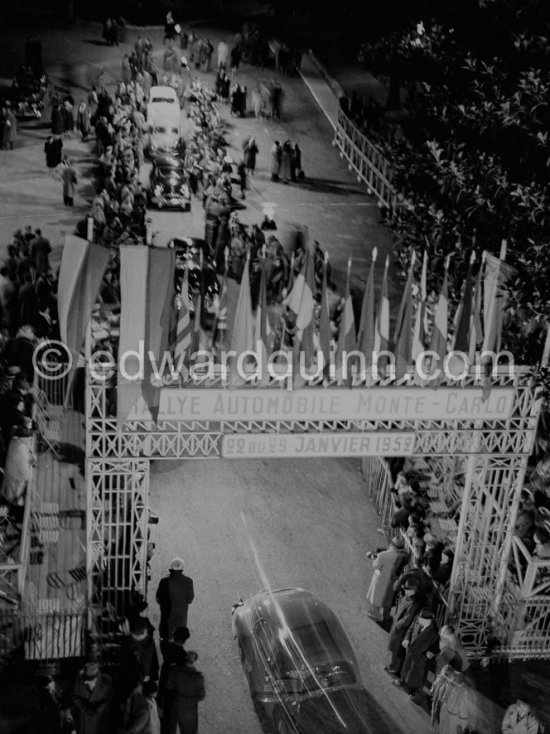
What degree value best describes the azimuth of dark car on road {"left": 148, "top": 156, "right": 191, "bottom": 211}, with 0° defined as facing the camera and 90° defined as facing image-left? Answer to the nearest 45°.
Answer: approximately 0°

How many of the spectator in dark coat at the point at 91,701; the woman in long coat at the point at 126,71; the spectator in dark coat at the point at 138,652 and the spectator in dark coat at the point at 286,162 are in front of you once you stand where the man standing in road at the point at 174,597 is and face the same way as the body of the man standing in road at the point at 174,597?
2

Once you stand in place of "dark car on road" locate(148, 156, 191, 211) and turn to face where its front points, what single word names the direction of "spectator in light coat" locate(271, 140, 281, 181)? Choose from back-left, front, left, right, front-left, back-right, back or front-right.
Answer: back-left

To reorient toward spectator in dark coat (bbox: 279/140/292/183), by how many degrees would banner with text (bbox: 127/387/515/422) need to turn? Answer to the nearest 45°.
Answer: approximately 180°

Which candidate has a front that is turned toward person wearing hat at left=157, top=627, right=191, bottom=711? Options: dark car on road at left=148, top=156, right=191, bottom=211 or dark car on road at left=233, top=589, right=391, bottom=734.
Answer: dark car on road at left=148, top=156, right=191, bottom=211

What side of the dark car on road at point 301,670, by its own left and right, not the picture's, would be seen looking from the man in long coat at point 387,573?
left

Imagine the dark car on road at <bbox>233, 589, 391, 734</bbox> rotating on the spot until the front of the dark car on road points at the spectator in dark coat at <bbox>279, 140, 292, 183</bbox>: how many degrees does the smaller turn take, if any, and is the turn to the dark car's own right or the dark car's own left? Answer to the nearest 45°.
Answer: approximately 135° to the dark car's own left

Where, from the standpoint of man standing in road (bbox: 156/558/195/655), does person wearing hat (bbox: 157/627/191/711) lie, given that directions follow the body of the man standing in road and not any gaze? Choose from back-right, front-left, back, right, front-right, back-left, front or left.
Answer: back

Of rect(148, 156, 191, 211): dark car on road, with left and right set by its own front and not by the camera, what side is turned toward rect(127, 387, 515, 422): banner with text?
front
